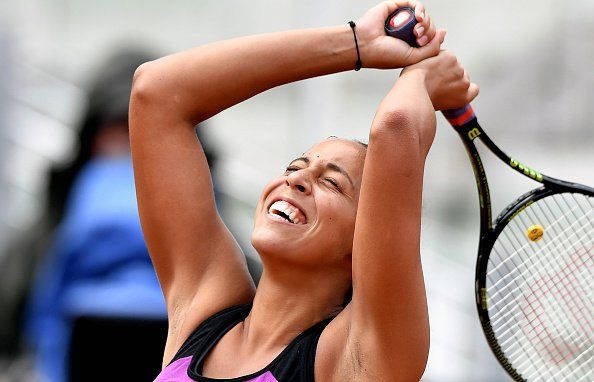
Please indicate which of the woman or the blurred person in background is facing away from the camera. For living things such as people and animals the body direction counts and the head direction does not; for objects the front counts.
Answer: the blurred person in background

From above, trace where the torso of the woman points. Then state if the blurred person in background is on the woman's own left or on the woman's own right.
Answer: on the woman's own right

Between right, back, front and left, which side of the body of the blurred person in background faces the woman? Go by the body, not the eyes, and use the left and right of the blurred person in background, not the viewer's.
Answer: back

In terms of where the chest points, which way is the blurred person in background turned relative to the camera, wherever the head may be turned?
away from the camera

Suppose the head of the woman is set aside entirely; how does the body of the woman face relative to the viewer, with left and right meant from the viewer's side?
facing the viewer and to the left of the viewer

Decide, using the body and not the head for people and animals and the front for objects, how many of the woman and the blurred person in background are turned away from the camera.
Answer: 1

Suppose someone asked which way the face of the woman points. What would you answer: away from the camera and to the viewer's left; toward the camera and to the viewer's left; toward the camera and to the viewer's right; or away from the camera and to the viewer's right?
toward the camera and to the viewer's left
